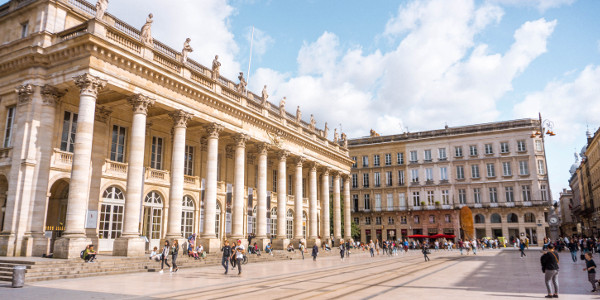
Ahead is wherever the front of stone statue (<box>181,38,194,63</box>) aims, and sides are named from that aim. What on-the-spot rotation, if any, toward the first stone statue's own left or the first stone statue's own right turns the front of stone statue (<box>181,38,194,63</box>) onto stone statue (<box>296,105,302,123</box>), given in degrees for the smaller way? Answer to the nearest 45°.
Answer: approximately 90° to the first stone statue's own left

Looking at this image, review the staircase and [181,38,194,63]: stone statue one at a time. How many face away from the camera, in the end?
0

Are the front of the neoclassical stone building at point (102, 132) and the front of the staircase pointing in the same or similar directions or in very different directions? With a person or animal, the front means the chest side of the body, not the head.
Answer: same or similar directions

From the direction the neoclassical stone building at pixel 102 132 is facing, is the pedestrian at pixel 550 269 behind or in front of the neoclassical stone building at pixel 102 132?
in front

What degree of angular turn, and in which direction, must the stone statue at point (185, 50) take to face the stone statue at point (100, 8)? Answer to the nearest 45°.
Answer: approximately 90° to its right

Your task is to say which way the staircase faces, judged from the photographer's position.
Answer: facing the viewer and to the right of the viewer

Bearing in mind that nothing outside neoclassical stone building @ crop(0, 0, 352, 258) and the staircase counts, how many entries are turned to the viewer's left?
0

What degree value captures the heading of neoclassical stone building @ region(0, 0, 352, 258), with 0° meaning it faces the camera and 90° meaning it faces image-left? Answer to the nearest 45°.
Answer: approximately 315°

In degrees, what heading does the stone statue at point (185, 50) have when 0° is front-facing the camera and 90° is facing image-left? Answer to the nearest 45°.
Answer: approximately 315°

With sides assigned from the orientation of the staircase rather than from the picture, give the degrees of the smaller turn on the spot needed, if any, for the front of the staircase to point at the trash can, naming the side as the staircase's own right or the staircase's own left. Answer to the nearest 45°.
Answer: approximately 45° to the staircase's own right

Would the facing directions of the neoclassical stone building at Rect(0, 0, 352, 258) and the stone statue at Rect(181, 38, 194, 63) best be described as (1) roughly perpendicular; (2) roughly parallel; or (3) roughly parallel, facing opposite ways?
roughly parallel

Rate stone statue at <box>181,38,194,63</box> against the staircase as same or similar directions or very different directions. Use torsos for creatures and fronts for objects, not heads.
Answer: same or similar directions

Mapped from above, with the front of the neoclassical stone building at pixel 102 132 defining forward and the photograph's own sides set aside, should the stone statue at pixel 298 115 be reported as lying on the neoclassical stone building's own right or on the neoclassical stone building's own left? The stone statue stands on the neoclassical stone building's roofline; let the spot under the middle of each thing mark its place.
on the neoclassical stone building's own left

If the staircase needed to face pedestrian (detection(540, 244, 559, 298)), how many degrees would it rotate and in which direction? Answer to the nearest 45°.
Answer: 0° — it already faces them
